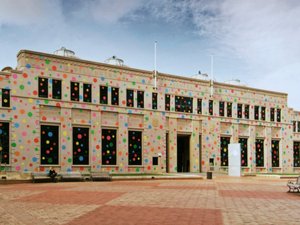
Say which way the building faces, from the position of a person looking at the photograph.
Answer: facing the viewer and to the right of the viewer
